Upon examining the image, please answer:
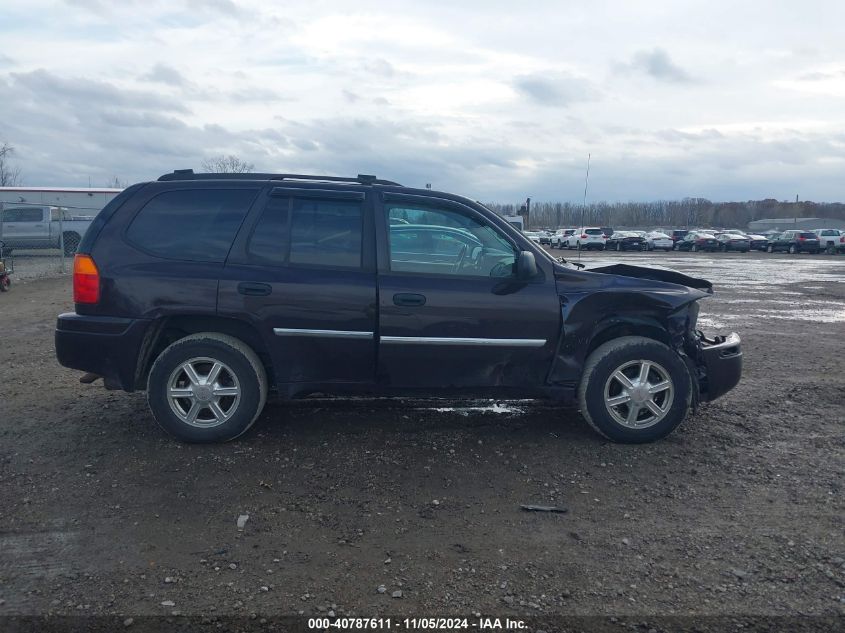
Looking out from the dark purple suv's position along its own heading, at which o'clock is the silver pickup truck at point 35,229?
The silver pickup truck is roughly at 8 o'clock from the dark purple suv.

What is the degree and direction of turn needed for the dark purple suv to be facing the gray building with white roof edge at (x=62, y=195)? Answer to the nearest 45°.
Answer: approximately 135° to its left

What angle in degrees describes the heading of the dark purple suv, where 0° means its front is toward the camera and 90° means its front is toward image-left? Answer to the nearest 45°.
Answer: approximately 270°
